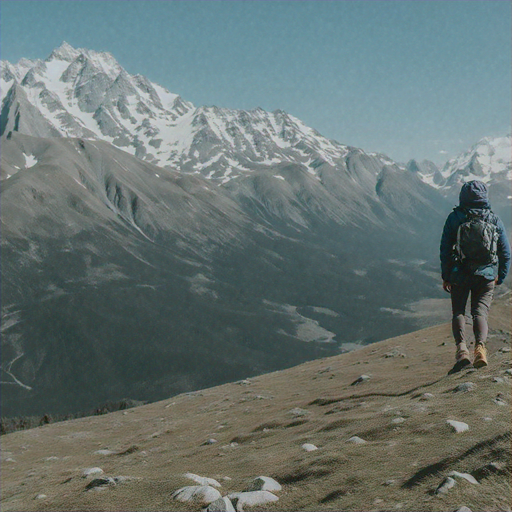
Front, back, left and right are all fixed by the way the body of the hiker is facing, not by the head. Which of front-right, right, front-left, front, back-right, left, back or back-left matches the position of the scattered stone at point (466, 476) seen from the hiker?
back

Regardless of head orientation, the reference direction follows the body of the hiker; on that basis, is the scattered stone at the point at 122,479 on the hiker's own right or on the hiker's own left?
on the hiker's own left

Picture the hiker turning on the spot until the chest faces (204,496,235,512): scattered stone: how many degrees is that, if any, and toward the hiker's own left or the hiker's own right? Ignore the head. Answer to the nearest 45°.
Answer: approximately 135° to the hiker's own left

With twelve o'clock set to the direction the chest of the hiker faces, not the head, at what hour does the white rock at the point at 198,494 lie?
The white rock is roughly at 7 o'clock from the hiker.

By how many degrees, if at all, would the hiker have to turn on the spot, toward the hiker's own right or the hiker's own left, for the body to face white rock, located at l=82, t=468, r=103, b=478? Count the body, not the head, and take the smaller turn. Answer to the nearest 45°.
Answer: approximately 90° to the hiker's own left

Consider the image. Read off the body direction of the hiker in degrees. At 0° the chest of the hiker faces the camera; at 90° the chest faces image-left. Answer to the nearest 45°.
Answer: approximately 180°

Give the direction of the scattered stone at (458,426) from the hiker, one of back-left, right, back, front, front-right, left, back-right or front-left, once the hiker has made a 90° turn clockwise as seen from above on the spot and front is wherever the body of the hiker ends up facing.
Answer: right

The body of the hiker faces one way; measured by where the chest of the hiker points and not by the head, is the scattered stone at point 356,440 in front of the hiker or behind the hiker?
behind

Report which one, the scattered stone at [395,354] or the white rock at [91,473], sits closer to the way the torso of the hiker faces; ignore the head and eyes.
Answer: the scattered stone
